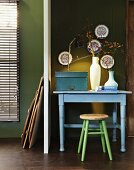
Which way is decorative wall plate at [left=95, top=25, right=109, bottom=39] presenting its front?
toward the camera

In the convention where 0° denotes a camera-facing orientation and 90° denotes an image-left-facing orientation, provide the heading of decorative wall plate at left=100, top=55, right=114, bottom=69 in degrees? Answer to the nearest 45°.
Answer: approximately 0°

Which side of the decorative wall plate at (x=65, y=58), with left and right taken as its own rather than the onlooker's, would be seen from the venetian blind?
right

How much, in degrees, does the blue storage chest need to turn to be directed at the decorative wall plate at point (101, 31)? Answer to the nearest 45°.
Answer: approximately 135° to its left

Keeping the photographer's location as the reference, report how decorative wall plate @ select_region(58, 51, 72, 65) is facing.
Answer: facing the viewer

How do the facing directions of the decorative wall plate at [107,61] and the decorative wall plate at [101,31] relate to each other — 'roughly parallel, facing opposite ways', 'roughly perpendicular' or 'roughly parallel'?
roughly parallel

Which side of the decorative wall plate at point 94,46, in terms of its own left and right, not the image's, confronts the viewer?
front

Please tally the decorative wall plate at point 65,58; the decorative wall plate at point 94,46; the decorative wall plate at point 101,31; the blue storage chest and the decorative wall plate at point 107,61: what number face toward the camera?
5

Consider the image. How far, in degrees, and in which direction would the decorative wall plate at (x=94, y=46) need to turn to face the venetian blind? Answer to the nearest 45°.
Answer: approximately 90° to its right

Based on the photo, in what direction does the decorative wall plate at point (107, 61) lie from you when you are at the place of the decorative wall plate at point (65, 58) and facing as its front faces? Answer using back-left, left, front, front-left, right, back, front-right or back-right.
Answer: left
